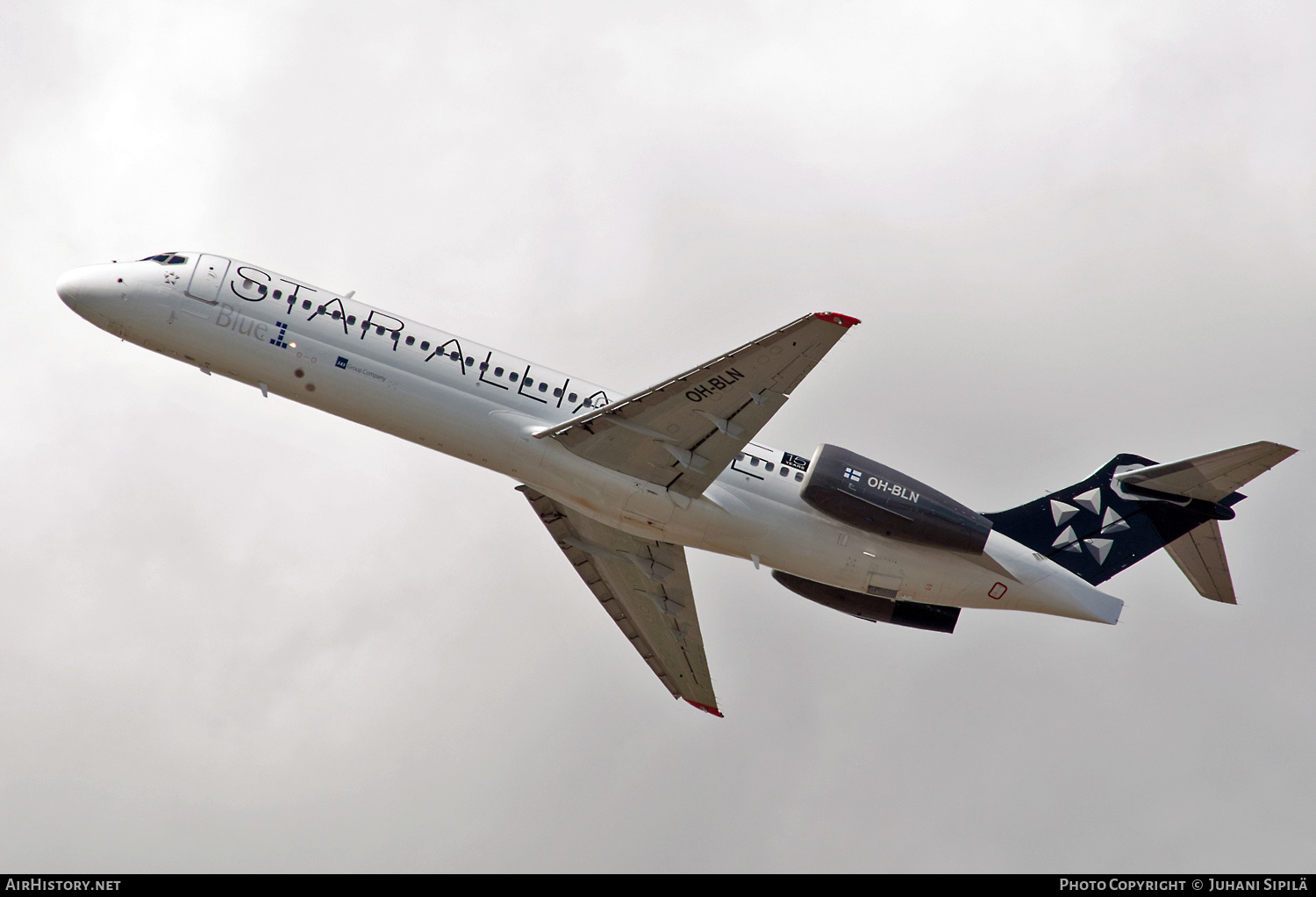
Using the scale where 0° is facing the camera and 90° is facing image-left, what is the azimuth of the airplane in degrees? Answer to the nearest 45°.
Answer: approximately 90°
